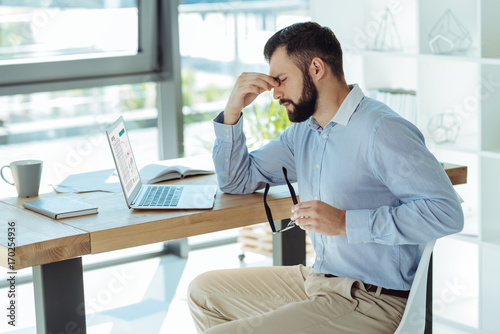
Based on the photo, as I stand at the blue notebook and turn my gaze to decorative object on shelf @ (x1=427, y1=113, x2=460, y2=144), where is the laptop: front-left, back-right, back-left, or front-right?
front-right

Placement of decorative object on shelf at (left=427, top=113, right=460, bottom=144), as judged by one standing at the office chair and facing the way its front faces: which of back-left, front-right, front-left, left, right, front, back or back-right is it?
right

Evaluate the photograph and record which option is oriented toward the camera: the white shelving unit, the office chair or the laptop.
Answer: the white shelving unit

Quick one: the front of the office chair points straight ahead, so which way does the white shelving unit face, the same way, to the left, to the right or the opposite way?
to the left

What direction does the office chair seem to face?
to the viewer's left

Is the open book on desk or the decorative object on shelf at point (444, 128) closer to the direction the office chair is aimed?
the open book on desk

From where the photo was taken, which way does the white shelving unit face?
toward the camera

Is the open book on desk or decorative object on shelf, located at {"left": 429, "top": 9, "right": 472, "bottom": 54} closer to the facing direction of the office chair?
the open book on desk

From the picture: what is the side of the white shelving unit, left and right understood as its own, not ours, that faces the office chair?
front

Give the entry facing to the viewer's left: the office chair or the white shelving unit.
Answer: the office chair

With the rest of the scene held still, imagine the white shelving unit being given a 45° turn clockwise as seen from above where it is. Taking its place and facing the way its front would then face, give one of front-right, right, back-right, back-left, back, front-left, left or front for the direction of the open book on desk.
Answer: front

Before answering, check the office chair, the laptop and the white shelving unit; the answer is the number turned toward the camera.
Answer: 1

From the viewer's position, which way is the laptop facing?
facing to the right of the viewer

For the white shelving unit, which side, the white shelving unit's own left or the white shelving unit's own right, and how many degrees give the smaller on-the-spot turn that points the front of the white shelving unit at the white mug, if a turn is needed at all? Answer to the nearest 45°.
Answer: approximately 45° to the white shelving unit's own right
